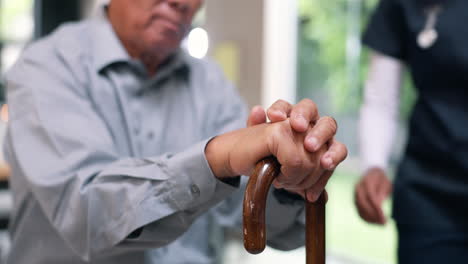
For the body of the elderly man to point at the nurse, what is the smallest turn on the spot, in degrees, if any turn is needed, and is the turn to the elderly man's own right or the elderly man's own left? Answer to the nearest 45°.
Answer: approximately 45° to the elderly man's own left

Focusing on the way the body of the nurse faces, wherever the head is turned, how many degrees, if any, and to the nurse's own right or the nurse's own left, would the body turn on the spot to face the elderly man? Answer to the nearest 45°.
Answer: approximately 45° to the nurse's own right

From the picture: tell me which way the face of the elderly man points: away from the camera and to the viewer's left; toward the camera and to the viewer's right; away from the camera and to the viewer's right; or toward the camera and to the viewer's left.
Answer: toward the camera and to the viewer's right

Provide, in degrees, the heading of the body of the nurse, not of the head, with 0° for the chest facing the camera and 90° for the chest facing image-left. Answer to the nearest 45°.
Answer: approximately 0°

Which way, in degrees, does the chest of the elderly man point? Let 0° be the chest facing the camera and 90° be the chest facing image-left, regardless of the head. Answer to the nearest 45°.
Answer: approximately 315°

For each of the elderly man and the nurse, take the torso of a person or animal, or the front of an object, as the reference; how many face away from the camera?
0

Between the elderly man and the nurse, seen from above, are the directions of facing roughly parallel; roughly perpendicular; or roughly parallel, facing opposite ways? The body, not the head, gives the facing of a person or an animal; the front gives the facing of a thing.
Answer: roughly perpendicular
